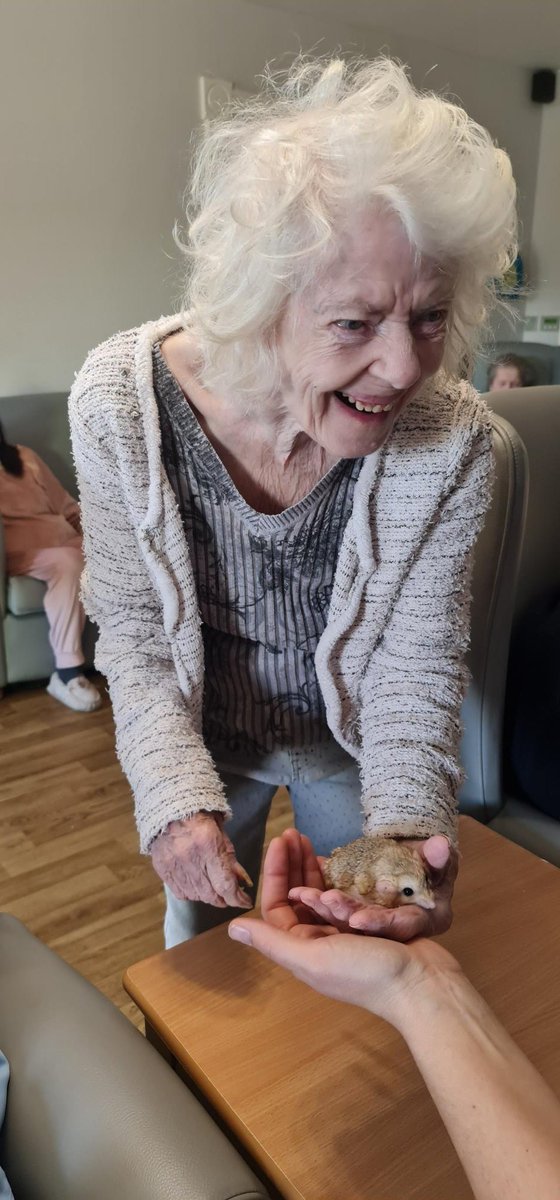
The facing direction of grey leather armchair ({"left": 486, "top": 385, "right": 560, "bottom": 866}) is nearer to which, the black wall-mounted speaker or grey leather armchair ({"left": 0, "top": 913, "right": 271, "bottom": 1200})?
the grey leather armchair ({"left": 0, "top": 913, "right": 271, "bottom": 1200})

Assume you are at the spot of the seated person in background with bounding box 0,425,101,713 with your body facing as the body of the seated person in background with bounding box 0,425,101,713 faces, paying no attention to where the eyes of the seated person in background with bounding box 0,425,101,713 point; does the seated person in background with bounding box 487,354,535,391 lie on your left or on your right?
on your left

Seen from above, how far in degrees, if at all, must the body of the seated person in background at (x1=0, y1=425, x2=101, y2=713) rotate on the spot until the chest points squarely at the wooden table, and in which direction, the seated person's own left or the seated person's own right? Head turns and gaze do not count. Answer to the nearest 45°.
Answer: approximately 45° to the seated person's own right

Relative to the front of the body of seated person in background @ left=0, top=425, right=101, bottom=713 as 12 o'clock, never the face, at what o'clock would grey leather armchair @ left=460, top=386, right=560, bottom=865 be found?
The grey leather armchair is roughly at 1 o'clock from the seated person in background.

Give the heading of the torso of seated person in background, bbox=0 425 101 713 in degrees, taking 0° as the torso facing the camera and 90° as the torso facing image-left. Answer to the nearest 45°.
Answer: approximately 315°
